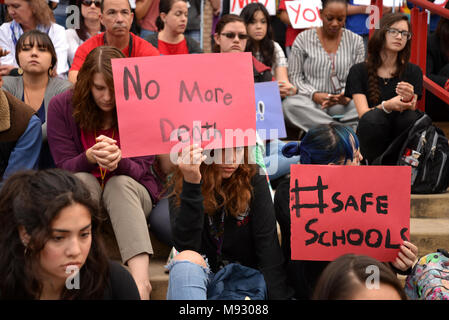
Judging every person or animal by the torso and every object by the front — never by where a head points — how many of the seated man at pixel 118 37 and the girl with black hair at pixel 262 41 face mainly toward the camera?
2

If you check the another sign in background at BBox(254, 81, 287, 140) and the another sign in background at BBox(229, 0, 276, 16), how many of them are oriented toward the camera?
2

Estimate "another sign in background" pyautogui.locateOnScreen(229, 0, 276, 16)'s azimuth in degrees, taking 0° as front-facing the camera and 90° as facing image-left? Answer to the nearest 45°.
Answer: approximately 0°

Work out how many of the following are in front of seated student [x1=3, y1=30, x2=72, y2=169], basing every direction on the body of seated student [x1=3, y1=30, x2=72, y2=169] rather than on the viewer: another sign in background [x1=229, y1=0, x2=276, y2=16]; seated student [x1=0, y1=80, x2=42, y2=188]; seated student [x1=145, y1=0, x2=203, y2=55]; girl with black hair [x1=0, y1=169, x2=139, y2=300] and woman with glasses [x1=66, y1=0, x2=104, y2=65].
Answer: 2

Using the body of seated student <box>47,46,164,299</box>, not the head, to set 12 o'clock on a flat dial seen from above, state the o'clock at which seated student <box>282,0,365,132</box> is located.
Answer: seated student <box>282,0,365,132</box> is roughly at 9 o'clock from seated student <box>47,46,164,299</box>.

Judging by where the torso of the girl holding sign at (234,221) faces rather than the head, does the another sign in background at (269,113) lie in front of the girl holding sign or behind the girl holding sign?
behind

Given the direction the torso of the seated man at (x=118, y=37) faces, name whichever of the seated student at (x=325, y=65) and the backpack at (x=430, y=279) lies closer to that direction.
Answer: the backpack

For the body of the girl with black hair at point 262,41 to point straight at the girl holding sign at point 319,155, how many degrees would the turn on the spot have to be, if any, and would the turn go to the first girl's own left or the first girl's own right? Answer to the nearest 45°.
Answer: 0° — they already face them

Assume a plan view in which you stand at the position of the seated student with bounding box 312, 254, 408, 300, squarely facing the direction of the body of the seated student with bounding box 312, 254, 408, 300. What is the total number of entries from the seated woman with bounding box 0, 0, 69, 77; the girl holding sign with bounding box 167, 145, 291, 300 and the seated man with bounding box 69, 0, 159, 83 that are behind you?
3

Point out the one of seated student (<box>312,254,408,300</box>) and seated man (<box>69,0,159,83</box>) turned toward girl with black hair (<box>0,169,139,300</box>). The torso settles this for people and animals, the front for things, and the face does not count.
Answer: seated man (<box>69,0,159,83</box>)

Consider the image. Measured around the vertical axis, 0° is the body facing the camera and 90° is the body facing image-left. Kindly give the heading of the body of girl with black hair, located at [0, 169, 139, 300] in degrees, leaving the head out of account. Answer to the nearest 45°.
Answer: approximately 315°

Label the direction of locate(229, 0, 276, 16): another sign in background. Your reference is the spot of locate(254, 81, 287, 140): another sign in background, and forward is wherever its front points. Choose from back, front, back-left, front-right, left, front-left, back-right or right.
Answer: back

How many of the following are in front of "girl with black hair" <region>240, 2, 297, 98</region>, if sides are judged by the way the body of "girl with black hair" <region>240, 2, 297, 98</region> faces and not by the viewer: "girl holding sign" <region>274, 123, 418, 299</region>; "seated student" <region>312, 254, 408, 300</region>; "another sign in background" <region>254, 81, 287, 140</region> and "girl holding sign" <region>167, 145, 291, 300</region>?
4
